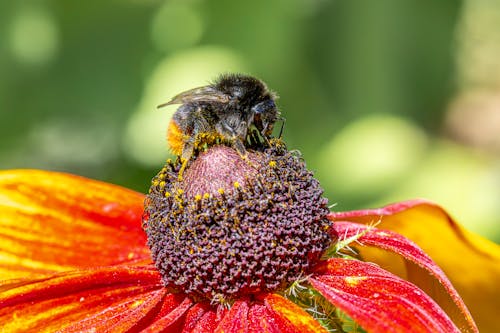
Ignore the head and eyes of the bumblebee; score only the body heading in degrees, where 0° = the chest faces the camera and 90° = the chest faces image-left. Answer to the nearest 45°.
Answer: approximately 270°
